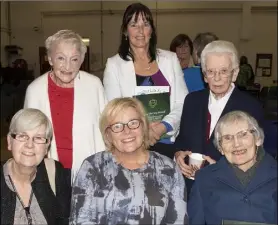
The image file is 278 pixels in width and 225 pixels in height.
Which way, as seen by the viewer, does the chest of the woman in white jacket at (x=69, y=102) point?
toward the camera

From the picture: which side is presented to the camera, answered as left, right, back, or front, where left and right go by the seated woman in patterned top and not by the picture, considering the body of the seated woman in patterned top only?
front

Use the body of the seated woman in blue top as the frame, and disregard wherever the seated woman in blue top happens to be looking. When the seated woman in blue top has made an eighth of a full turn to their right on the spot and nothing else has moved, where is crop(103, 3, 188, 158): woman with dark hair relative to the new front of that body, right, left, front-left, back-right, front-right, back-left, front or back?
right

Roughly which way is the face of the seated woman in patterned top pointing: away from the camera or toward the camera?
toward the camera

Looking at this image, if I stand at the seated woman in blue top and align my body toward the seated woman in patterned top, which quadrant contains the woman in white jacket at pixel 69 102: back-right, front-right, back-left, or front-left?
front-right

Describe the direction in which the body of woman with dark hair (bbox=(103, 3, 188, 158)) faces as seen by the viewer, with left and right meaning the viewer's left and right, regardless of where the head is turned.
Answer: facing the viewer

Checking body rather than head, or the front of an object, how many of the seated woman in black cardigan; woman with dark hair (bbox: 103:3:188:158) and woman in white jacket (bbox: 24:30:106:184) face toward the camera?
3

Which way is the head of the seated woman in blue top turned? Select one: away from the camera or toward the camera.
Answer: toward the camera

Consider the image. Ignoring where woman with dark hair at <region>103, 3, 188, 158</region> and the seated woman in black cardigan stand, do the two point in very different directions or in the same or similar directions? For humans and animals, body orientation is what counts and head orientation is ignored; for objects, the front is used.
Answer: same or similar directions
